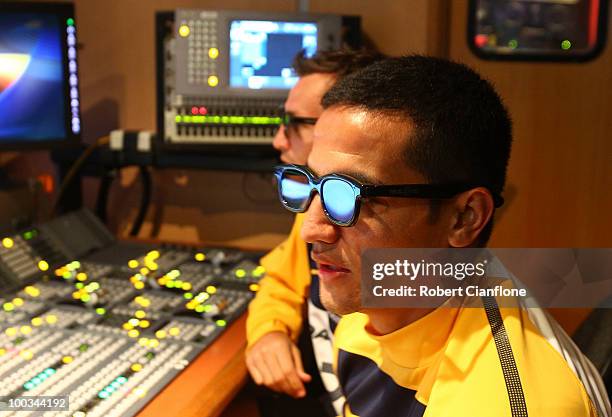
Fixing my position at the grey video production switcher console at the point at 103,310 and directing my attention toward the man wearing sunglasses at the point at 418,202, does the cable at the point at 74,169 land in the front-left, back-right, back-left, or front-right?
back-left

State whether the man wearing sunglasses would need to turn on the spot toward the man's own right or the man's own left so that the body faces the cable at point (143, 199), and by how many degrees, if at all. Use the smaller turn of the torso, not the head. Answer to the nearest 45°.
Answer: approximately 90° to the man's own right

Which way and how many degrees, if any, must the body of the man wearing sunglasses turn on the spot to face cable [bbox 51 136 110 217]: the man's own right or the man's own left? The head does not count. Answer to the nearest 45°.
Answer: approximately 90° to the man's own right

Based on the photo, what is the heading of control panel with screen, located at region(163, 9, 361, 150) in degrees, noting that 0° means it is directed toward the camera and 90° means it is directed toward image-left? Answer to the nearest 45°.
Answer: approximately 0°

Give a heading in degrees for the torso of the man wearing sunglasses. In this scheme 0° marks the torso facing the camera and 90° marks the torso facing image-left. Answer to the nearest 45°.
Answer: approximately 45°
